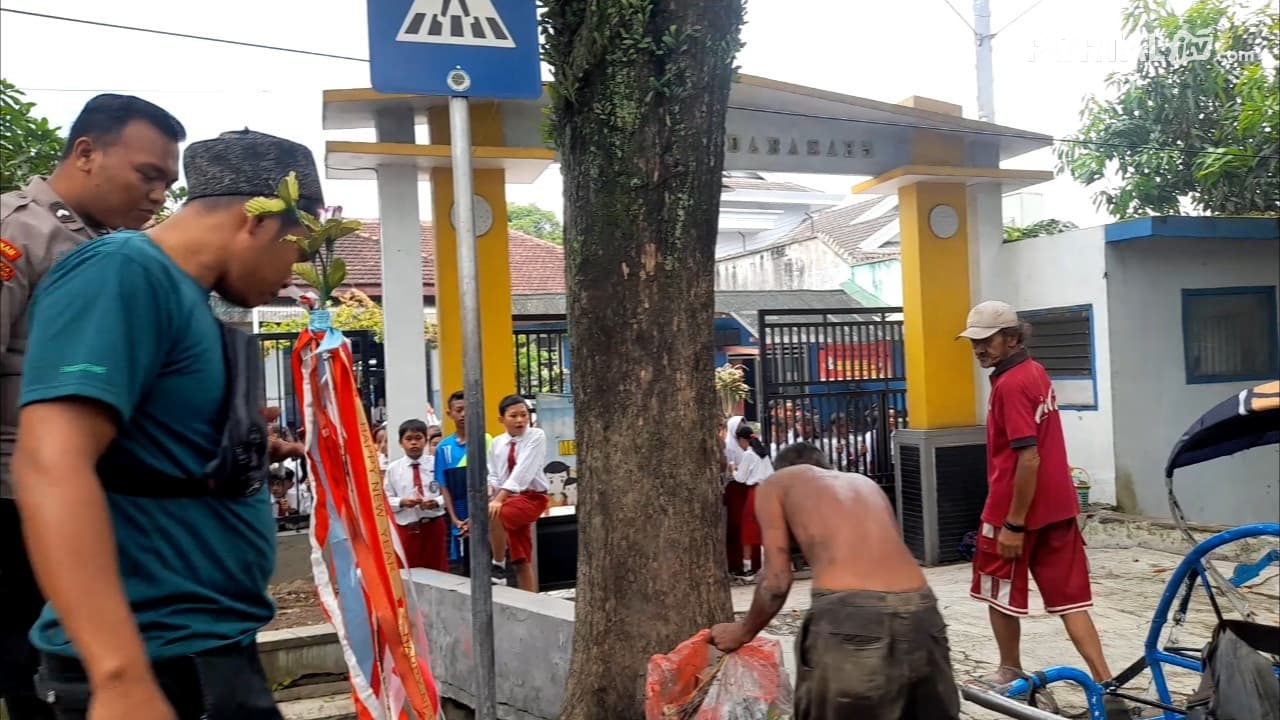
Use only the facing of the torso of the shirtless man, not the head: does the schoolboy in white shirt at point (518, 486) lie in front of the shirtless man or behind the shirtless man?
in front

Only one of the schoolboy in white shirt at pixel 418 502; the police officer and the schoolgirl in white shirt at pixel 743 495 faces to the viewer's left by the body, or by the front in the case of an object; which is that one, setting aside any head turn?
the schoolgirl in white shirt

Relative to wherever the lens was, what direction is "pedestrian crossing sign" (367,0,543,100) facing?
facing the viewer

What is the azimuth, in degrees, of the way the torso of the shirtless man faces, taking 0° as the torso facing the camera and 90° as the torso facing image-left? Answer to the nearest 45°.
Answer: approximately 135°

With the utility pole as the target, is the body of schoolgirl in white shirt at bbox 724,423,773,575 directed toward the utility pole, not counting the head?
no

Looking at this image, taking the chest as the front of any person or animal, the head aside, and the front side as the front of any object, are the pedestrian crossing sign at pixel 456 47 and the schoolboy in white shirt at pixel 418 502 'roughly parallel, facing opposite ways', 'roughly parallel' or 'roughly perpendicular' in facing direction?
roughly parallel

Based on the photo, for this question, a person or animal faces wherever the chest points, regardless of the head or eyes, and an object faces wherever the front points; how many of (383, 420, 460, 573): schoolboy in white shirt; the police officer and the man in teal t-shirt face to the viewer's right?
2

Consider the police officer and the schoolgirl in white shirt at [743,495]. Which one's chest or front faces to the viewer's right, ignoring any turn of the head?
the police officer

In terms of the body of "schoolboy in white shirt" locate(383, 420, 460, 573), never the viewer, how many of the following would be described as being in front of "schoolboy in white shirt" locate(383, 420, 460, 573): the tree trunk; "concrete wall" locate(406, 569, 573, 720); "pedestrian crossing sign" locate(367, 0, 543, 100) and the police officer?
4

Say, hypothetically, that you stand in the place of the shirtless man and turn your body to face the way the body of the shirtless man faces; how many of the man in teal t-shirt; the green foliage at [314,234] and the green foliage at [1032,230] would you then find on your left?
2

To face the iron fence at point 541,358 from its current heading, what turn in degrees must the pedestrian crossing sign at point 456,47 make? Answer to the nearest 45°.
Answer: approximately 180°

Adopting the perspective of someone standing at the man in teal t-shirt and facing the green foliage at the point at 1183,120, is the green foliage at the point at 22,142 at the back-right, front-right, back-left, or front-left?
front-left

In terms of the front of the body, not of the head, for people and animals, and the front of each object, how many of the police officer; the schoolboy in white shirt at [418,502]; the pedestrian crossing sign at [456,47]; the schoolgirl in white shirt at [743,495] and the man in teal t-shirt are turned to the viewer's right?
2

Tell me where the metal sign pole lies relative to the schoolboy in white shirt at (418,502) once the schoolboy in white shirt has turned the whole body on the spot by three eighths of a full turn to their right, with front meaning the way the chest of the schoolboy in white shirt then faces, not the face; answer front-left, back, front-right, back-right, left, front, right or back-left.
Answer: back-left

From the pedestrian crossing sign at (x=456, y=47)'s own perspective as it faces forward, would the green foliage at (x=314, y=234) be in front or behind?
in front

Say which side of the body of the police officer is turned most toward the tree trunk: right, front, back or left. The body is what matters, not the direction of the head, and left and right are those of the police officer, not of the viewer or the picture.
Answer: front

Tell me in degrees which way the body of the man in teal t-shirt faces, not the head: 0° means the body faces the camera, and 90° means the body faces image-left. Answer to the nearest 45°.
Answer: approximately 270°

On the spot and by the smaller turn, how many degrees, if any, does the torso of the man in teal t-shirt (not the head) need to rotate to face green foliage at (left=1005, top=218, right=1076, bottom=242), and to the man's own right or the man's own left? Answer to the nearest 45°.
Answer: approximately 45° to the man's own left
